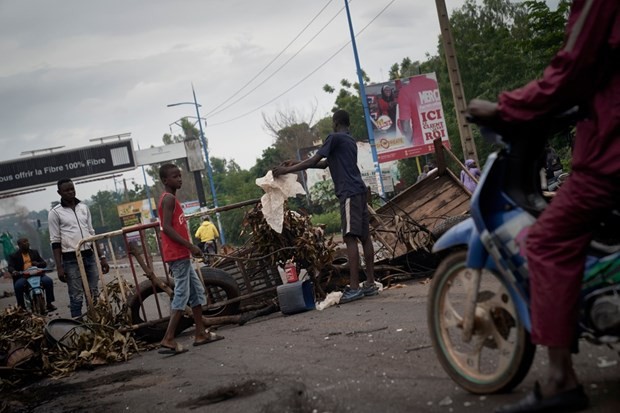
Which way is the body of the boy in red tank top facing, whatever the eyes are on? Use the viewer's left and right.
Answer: facing to the right of the viewer

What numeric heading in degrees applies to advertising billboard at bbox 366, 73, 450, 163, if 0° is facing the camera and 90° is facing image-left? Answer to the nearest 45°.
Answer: approximately 0°

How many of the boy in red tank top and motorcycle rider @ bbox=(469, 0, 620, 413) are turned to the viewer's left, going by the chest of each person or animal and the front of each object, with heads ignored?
1

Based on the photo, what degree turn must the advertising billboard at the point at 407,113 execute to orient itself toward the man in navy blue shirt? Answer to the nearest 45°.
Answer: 0° — it already faces them

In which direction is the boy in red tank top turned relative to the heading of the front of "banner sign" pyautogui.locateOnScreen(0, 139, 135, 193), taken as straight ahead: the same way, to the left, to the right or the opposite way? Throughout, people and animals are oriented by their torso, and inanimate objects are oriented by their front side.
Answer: to the left

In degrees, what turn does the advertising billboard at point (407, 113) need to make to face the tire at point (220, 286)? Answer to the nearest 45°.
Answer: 0° — it already faces it

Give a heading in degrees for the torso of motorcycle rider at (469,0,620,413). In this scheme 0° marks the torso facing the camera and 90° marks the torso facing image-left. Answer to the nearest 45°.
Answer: approximately 90°

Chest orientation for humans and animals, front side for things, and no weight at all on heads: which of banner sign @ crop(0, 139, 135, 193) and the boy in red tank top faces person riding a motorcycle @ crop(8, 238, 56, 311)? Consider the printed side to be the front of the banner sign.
the banner sign

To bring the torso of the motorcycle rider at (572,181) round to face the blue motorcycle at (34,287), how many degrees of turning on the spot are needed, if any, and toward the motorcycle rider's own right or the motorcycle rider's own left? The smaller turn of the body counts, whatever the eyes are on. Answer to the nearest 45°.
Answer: approximately 45° to the motorcycle rider's own right

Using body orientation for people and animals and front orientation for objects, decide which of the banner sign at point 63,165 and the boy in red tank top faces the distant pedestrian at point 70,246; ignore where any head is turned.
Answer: the banner sign
